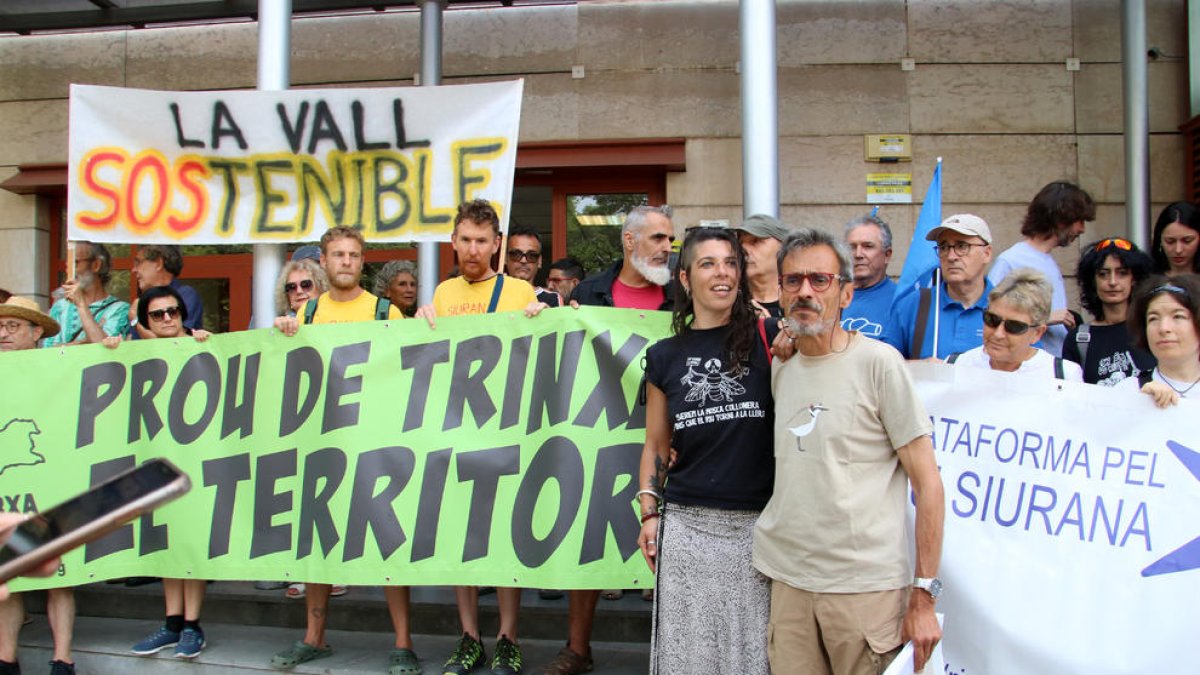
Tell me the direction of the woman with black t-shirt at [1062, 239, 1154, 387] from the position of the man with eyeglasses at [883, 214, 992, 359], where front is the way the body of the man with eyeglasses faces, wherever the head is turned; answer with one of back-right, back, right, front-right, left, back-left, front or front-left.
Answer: back-left

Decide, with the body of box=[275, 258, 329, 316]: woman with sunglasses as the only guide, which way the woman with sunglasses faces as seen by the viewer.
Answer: toward the camera

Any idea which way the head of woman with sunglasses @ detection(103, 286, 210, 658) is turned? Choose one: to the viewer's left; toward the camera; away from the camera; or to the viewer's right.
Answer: toward the camera

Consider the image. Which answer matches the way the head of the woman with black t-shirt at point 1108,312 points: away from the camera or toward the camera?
toward the camera

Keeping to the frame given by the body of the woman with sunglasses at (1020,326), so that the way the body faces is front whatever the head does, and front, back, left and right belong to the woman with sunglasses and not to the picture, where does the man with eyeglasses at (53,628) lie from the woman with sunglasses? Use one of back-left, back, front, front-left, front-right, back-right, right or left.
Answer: front-right

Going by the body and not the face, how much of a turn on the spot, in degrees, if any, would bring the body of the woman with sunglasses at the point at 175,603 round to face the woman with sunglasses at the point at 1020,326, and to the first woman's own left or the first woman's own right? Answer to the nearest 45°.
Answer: approximately 45° to the first woman's own left

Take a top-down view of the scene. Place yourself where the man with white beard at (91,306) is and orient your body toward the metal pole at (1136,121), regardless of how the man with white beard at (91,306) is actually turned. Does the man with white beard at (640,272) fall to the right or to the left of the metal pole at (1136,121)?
right

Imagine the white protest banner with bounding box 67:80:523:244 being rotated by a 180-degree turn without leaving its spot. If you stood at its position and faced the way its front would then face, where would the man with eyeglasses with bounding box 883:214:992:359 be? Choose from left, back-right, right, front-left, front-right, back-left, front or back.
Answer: back-right

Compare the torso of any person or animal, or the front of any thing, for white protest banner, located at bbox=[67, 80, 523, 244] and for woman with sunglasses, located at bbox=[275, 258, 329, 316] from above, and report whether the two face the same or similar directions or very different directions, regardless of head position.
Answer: same or similar directions

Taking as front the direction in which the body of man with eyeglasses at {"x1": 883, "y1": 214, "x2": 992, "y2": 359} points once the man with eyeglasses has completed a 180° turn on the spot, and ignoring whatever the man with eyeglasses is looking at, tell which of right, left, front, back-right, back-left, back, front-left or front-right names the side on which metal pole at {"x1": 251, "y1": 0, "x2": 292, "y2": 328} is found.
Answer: left

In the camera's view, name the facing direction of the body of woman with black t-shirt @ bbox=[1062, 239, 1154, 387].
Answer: toward the camera

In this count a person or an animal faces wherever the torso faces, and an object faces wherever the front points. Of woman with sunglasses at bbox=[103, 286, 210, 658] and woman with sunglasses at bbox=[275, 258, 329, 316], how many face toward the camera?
2

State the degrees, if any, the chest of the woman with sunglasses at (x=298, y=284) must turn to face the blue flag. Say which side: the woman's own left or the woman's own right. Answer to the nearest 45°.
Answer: approximately 45° to the woman's own left

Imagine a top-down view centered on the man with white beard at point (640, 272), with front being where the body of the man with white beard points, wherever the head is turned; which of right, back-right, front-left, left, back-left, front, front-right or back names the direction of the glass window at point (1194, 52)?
left

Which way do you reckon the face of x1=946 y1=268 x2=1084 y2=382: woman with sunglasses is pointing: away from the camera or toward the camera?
toward the camera

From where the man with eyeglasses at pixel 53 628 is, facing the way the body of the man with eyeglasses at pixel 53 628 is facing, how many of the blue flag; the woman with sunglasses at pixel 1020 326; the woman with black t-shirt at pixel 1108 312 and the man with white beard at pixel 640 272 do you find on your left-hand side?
4

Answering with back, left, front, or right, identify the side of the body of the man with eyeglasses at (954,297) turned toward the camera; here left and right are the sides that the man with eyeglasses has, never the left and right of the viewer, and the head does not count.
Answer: front
